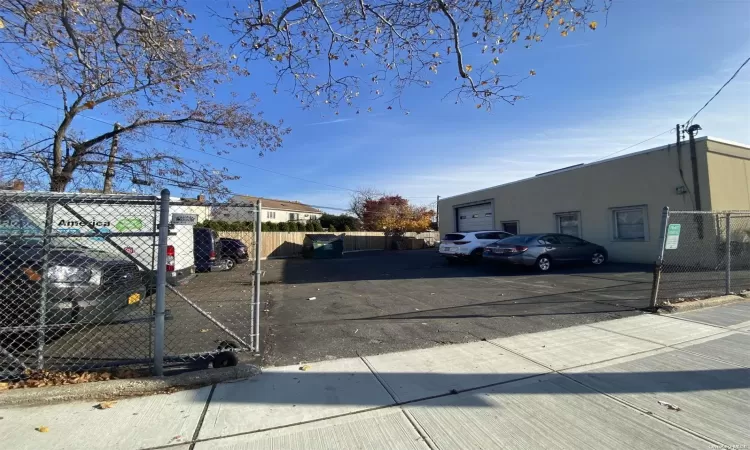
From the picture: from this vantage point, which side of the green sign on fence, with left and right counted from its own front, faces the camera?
front

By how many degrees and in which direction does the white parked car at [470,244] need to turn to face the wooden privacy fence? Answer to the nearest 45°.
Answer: approximately 90° to its left

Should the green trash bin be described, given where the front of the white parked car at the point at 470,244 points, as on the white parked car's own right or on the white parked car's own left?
on the white parked car's own left

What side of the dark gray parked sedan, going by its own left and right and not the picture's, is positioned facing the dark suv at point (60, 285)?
back

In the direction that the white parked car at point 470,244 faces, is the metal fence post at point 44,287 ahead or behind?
behind

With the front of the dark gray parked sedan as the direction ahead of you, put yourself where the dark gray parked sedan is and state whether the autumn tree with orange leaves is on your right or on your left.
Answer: on your left

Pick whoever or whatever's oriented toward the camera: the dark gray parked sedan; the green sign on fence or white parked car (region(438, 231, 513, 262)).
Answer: the green sign on fence

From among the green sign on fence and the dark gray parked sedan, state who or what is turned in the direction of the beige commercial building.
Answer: the dark gray parked sedan

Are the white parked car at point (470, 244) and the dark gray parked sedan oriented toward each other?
no

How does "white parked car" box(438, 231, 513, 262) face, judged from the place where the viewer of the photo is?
facing away from the viewer and to the right of the viewer

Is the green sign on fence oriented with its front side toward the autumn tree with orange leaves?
no

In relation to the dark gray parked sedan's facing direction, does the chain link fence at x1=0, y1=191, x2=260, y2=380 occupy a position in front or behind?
behind

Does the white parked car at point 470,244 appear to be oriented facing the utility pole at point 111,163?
no

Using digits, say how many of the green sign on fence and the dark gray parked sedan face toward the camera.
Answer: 1

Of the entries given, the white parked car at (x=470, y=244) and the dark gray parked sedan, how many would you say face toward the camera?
0

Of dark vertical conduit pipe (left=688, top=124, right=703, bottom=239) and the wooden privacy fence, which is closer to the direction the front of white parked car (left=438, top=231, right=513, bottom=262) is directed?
the dark vertical conduit pipe

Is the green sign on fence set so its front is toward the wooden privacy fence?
no

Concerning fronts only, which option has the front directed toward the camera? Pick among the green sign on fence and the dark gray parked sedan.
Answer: the green sign on fence

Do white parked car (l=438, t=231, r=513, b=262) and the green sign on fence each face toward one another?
no

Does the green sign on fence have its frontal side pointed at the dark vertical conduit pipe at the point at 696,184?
no

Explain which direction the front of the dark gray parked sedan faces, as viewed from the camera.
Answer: facing away from the viewer and to the right of the viewer

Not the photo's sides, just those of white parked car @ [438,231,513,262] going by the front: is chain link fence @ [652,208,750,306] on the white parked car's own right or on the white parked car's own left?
on the white parked car's own right

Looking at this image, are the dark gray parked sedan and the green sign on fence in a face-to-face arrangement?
no
